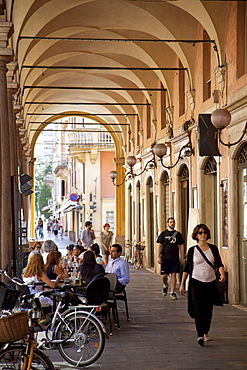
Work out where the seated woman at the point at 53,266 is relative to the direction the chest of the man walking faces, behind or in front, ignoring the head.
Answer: in front

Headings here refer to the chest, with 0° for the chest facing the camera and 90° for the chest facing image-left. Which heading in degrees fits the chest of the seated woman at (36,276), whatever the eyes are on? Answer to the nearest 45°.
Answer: approximately 225°

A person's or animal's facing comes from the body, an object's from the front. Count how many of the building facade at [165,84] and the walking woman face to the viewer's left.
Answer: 1

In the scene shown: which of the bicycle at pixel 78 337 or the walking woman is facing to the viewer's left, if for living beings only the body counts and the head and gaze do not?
the bicycle

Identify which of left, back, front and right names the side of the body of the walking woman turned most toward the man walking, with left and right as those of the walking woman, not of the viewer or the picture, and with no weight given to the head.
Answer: back

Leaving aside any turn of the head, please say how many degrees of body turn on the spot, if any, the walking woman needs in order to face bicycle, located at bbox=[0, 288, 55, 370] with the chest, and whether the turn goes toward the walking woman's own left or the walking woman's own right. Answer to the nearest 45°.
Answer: approximately 45° to the walking woman's own right

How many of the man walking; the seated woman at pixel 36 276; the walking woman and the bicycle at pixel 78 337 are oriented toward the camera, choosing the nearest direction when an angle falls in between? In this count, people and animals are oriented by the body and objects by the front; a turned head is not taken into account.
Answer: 2

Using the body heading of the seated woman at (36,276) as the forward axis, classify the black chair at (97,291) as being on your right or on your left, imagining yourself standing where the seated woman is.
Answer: on your right

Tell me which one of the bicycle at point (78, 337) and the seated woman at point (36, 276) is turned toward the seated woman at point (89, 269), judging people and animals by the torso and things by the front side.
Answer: the seated woman at point (36, 276)
